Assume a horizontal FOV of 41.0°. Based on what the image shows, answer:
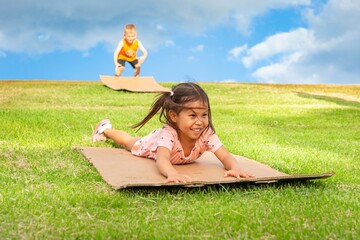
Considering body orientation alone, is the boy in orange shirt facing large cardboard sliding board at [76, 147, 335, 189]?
yes

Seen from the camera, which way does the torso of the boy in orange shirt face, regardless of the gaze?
toward the camera
